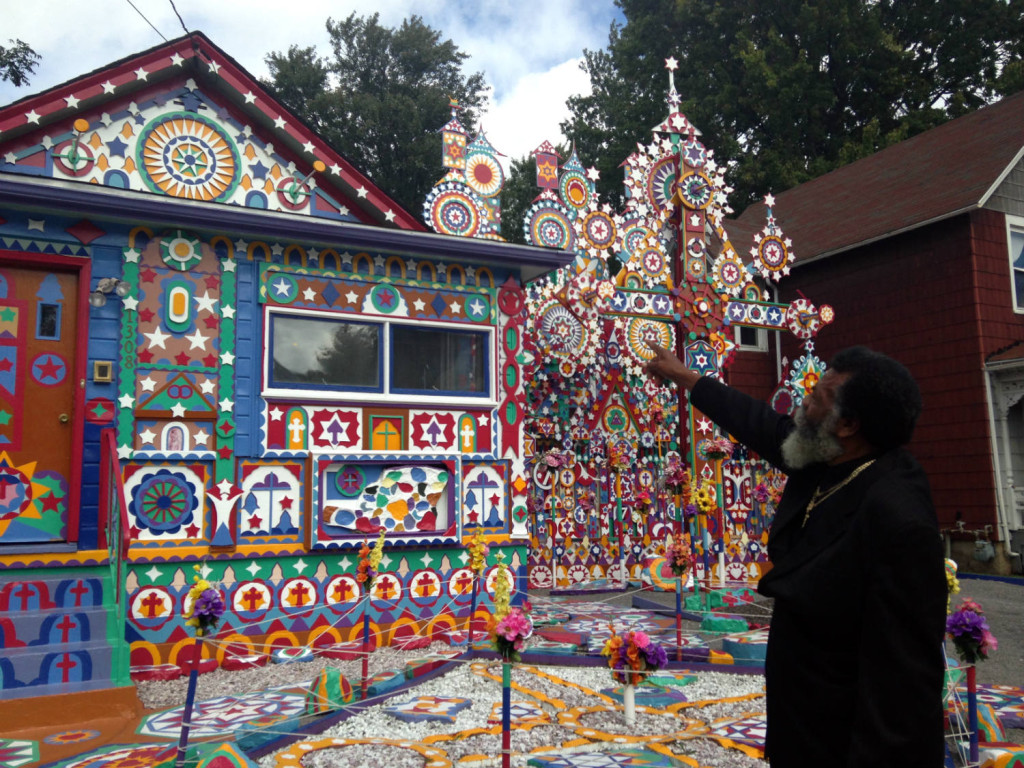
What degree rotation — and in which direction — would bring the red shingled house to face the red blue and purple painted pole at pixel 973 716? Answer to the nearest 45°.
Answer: approximately 45° to its right

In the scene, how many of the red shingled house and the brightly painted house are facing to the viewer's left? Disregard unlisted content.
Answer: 0

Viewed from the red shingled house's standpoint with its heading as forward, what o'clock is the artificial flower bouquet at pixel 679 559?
The artificial flower bouquet is roughly at 2 o'clock from the red shingled house.

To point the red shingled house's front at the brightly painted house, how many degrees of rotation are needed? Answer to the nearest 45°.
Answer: approximately 90° to its right

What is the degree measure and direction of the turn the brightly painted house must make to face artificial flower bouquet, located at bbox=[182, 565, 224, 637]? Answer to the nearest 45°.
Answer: approximately 45° to its right

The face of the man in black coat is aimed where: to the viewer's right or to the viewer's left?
to the viewer's left

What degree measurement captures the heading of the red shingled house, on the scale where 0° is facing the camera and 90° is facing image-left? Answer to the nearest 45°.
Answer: approximately 315°

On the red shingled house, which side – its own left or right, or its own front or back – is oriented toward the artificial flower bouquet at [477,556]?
right

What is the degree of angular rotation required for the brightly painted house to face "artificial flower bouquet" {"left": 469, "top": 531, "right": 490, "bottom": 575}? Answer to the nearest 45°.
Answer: approximately 45° to its left
